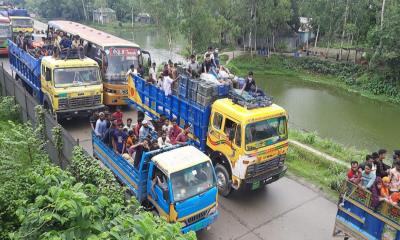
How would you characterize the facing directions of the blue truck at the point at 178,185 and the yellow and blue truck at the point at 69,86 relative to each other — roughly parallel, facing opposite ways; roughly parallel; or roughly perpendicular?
roughly parallel

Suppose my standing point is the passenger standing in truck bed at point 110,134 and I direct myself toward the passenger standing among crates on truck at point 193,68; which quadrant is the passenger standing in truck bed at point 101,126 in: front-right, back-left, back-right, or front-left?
front-left

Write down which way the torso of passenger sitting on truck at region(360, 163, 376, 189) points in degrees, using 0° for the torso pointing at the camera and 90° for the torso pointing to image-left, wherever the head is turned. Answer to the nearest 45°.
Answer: approximately 45°

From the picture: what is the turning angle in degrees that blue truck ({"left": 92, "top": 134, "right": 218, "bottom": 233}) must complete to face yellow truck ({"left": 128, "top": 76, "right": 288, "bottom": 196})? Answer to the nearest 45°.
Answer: approximately 90° to its left

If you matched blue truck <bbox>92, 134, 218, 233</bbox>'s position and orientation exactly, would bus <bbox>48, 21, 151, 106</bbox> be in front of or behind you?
behind

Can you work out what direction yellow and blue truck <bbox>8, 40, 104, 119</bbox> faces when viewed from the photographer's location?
facing the viewer and to the right of the viewer

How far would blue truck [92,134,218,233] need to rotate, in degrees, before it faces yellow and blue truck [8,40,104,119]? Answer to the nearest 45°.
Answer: approximately 180°
